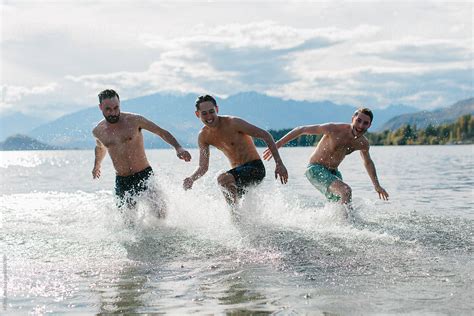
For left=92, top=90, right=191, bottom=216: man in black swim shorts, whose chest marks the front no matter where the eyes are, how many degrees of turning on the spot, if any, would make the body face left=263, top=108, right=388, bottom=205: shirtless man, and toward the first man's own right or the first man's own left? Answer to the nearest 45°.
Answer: approximately 90° to the first man's own left

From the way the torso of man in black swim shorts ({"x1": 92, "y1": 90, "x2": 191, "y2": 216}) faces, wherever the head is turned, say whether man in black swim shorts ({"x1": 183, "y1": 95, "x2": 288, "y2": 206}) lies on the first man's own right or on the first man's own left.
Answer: on the first man's own left

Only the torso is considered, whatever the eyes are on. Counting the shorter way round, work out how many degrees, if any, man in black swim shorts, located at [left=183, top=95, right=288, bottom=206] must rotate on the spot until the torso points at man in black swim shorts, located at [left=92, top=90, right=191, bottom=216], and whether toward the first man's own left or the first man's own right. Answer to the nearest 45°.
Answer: approximately 45° to the first man's own right
